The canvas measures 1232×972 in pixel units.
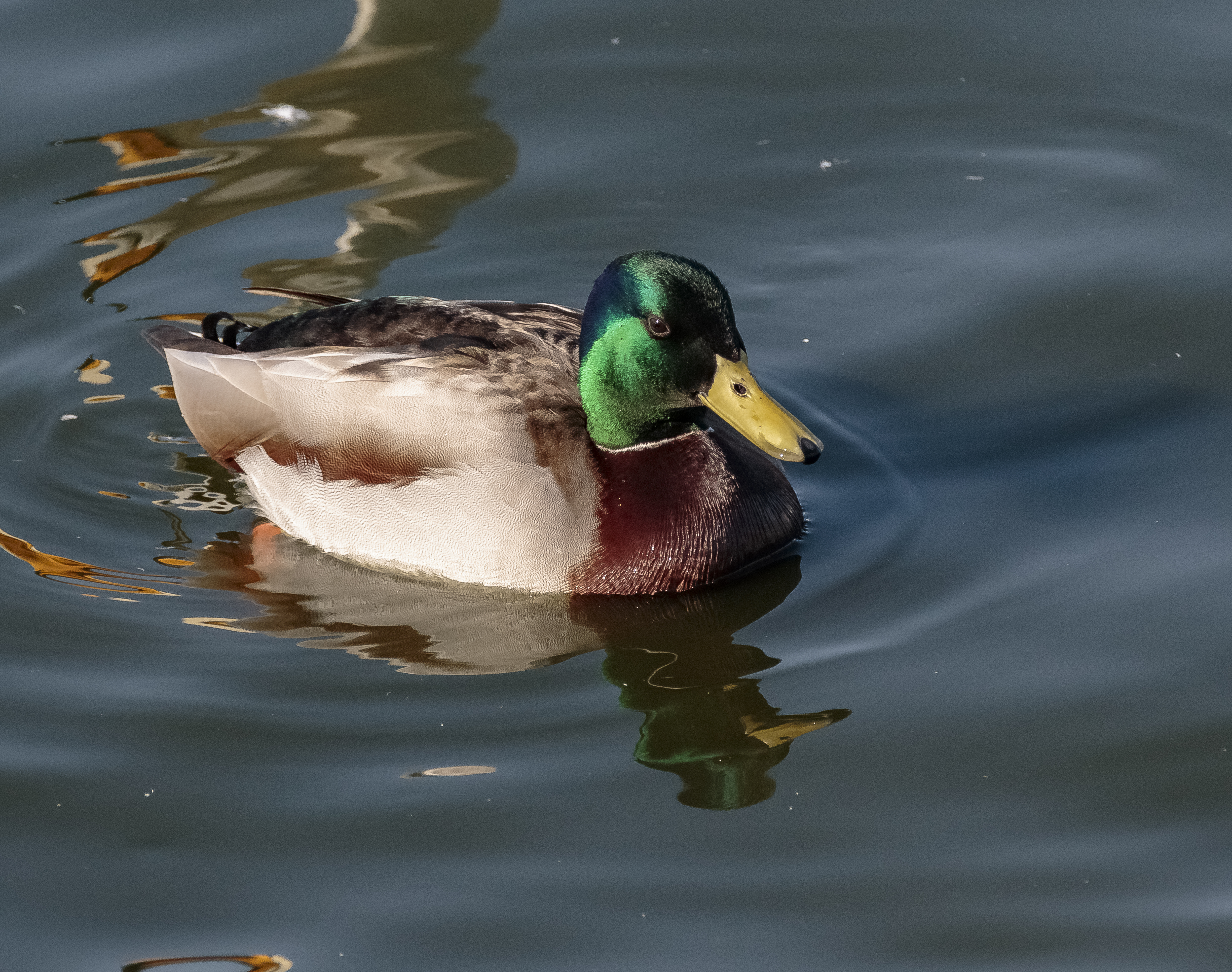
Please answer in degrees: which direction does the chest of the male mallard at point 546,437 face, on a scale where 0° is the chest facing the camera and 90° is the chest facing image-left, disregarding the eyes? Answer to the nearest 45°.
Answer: approximately 315°
